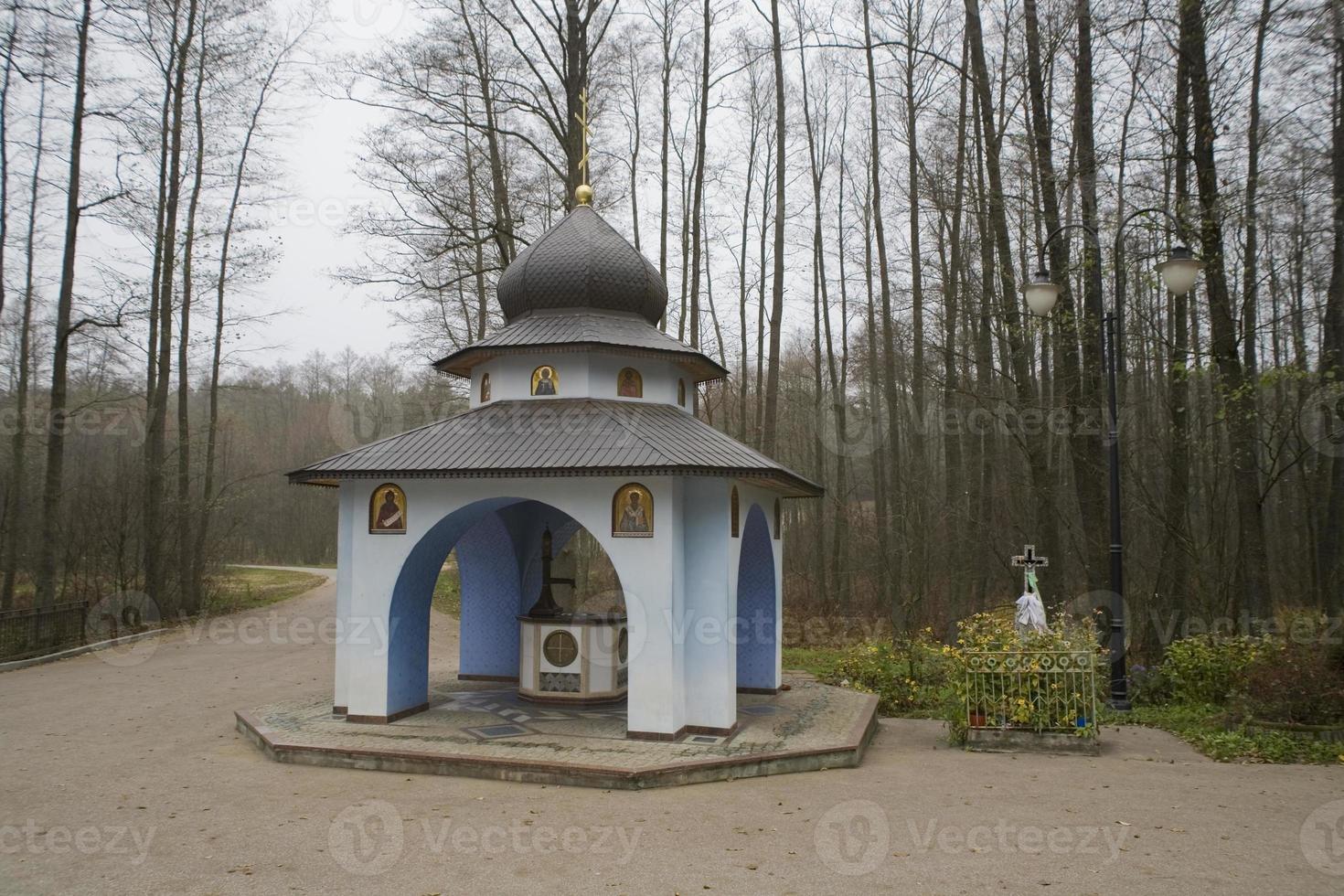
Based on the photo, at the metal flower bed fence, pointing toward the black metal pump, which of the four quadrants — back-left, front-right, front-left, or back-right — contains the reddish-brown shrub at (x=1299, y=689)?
back-right

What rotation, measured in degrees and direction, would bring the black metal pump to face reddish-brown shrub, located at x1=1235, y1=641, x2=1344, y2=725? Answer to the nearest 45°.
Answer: approximately 45° to its right

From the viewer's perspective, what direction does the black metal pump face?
to the viewer's right

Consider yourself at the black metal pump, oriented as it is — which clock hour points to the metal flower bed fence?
The metal flower bed fence is roughly at 1 o'clock from the black metal pump.
